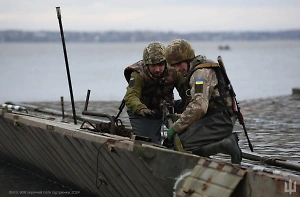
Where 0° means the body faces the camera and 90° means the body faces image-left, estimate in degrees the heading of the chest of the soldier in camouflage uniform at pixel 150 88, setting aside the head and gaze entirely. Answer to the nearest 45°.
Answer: approximately 315°

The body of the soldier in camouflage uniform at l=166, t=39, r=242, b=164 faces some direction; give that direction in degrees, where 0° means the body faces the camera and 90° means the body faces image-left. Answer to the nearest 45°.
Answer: approximately 90°

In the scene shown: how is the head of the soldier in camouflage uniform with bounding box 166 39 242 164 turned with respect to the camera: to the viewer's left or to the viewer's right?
to the viewer's left
